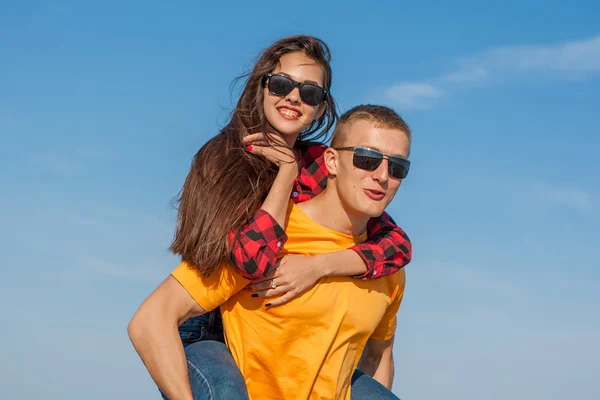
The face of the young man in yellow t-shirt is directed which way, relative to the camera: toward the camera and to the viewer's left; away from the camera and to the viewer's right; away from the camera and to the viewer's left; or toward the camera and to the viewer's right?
toward the camera and to the viewer's right

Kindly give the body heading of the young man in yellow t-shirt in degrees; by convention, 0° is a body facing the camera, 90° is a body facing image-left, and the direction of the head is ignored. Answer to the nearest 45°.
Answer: approximately 315°
